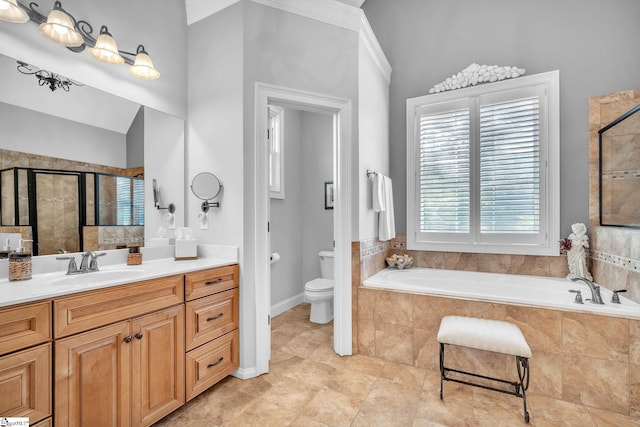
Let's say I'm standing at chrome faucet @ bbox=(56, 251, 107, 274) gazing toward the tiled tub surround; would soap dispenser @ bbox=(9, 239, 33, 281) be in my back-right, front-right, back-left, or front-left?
back-right

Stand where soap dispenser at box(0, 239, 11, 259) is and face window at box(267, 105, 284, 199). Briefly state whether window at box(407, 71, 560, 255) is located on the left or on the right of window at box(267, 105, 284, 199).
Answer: right

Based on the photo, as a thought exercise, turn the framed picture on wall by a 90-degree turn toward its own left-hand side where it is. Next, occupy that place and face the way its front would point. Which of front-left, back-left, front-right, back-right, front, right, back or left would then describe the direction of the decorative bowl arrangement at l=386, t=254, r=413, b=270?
front-right

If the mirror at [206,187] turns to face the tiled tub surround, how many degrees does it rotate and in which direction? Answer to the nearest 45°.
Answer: approximately 45° to its left

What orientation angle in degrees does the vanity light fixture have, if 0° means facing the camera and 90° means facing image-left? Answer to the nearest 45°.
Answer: approximately 315°

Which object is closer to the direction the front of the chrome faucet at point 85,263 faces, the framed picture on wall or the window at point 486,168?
the window

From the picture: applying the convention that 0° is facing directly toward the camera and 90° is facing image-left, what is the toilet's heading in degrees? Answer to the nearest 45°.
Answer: approximately 45°

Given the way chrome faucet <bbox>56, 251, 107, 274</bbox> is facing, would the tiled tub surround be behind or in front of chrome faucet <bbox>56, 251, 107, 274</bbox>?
in front

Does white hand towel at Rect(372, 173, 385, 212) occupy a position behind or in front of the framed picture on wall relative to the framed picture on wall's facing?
in front

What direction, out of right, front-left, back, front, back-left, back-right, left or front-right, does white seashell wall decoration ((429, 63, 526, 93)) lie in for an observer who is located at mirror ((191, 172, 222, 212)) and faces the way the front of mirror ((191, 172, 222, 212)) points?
left

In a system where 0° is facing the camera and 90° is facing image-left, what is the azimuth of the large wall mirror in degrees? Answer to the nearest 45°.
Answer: approximately 315°

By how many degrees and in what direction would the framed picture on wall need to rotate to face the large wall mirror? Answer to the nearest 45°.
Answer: approximately 45° to its right
